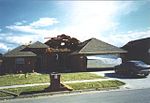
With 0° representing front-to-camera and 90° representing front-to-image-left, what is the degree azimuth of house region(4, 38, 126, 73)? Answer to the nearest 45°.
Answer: approximately 0°

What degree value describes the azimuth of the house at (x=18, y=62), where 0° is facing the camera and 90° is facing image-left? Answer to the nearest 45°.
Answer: approximately 0°

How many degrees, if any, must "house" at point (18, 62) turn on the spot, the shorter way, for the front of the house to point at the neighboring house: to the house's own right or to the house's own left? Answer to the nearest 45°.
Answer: approximately 90° to the house's own left
